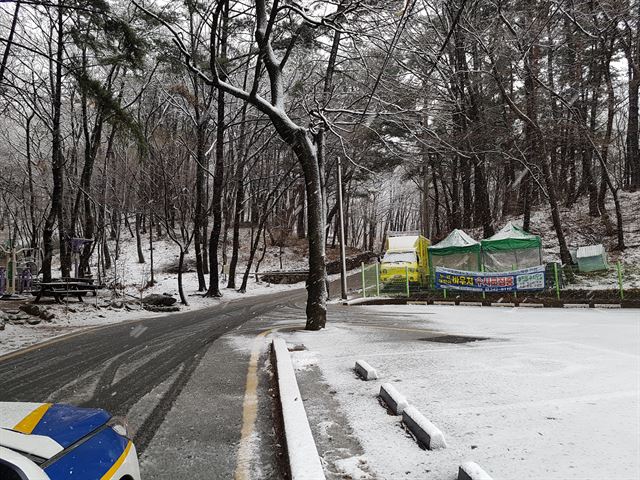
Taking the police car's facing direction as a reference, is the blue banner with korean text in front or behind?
in front

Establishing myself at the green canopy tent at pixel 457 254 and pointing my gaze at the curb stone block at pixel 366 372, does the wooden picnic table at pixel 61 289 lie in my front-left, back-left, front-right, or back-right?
front-right

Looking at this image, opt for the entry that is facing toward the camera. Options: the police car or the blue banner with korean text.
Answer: the blue banner with korean text

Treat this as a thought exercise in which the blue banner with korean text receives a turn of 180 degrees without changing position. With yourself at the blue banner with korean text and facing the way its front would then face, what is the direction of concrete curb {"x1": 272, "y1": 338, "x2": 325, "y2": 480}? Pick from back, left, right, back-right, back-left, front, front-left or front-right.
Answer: back

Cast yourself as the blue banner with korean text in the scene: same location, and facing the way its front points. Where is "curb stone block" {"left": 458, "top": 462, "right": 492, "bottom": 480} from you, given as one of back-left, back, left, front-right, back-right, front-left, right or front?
front

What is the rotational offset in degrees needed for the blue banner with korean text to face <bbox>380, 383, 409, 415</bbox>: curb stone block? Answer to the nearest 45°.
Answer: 0° — it already faces it

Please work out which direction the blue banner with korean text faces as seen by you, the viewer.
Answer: facing the viewer

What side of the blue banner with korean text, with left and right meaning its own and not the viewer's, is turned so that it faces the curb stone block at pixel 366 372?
front

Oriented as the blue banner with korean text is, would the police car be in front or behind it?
in front

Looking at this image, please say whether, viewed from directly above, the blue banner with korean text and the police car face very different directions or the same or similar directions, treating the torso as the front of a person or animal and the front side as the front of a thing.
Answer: very different directions

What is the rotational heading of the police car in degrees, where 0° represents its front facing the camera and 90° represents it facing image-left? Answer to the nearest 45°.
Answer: approximately 225°

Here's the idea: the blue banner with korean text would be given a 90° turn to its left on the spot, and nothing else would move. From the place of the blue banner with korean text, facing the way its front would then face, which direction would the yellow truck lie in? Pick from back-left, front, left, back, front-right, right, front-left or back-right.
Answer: back-left

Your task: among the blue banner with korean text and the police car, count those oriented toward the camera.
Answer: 1

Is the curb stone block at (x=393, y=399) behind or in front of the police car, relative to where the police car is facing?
in front
